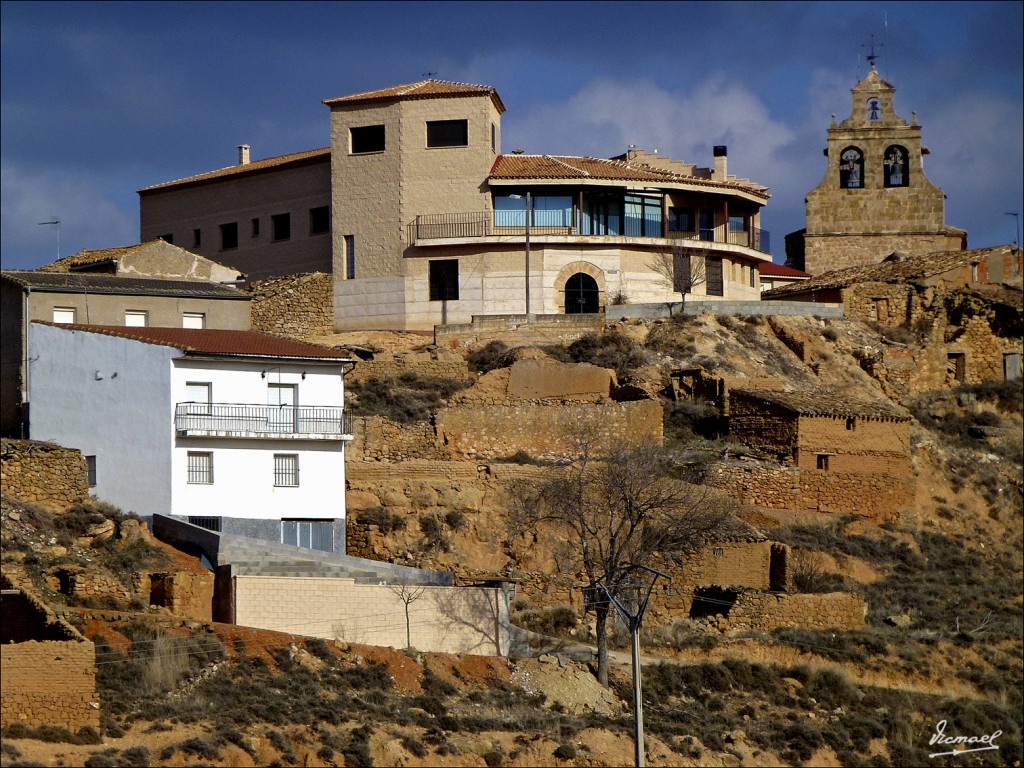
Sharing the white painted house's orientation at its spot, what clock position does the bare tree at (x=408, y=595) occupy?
The bare tree is roughly at 12 o'clock from the white painted house.

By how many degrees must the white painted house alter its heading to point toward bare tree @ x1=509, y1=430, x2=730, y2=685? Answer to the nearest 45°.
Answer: approximately 45° to its left

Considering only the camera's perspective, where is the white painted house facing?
facing the viewer and to the right of the viewer
